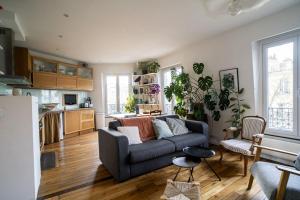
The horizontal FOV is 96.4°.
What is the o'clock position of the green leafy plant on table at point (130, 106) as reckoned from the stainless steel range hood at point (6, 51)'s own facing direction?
The green leafy plant on table is roughly at 10 o'clock from the stainless steel range hood.

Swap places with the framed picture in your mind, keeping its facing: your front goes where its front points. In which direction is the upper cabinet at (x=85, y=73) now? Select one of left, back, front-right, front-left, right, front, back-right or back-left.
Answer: front-right

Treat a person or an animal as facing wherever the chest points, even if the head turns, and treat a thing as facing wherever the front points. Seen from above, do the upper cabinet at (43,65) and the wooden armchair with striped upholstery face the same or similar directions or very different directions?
very different directions

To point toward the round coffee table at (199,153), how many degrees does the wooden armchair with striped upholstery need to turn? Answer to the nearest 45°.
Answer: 0° — it already faces it

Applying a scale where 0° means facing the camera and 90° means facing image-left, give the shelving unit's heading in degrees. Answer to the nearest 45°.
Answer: approximately 0°

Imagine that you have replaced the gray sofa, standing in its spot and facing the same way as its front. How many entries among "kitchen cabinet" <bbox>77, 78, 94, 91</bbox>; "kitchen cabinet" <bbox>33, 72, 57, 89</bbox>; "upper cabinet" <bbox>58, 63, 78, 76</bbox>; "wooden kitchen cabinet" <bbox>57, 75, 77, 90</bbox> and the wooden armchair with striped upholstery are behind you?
4

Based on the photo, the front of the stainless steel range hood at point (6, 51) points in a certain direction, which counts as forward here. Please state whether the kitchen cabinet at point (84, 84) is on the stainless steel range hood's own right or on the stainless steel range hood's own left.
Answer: on the stainless steel range hood's own left

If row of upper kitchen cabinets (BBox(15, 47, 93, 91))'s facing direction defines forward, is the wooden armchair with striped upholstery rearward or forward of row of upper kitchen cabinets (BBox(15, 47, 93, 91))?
forward

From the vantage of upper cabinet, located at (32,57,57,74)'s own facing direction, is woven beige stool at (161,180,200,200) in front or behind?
in front

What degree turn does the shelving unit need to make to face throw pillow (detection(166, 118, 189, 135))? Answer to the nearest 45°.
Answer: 0° — it already faces it

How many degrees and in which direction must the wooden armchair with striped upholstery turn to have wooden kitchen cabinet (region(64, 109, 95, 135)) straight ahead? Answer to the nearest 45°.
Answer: approximately 45° to its right
